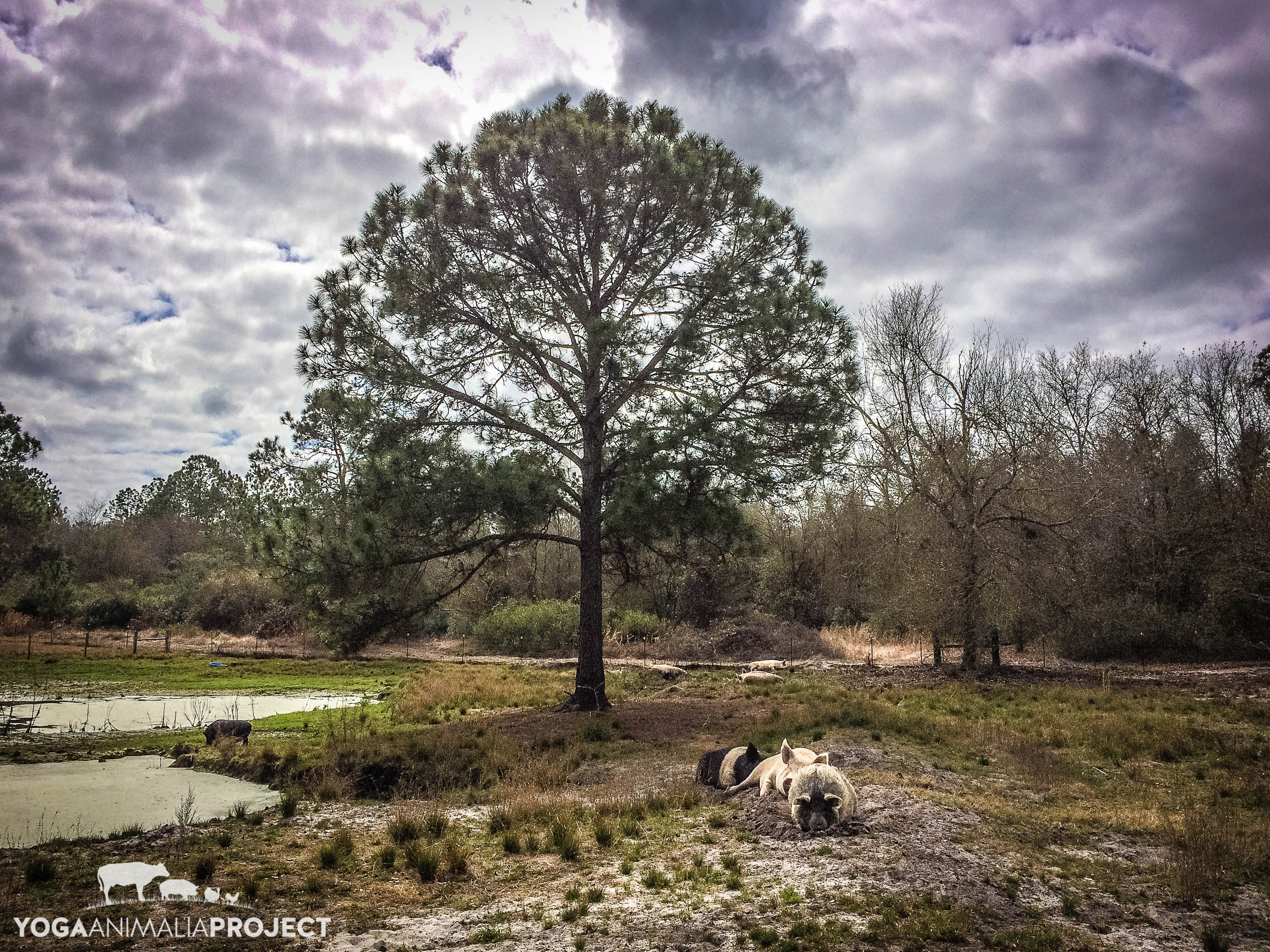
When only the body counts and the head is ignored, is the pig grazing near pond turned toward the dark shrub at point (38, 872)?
no

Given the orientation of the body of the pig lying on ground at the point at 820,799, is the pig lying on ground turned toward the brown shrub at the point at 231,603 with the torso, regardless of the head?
no

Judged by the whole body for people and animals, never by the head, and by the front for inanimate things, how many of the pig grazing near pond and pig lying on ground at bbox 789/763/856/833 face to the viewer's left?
1

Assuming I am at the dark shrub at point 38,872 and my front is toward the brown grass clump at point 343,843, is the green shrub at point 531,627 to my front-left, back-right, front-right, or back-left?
front-left

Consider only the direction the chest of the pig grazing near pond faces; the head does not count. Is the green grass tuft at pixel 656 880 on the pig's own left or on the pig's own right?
on the pig's own left

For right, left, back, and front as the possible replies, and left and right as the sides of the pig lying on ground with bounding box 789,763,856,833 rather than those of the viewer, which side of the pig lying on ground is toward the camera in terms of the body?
front

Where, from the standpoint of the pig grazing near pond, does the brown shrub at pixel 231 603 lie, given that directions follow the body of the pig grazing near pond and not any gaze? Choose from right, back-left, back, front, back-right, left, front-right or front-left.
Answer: right

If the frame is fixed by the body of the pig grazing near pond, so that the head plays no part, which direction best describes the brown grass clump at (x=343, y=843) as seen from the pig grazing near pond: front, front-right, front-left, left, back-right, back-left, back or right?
left

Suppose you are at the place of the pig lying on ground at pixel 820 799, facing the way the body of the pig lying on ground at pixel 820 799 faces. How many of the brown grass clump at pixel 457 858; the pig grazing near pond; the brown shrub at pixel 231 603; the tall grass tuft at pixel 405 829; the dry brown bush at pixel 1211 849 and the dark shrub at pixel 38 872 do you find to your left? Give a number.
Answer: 1

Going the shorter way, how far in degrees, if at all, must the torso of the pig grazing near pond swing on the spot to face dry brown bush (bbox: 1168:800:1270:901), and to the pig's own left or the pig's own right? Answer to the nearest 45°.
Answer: approximately 135° to the pig's own left

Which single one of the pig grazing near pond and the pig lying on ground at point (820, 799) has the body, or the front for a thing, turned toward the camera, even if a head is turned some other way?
the pig lying on ground

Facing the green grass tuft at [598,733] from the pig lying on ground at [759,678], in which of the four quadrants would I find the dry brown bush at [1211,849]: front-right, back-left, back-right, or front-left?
front-left

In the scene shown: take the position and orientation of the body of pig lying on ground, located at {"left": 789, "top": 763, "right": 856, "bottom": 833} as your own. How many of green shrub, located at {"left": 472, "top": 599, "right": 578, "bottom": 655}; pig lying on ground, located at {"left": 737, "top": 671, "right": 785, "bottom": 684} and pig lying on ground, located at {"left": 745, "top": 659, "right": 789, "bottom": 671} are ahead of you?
0

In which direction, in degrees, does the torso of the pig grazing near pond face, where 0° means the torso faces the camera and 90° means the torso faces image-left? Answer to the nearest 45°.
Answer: approximately 90°
